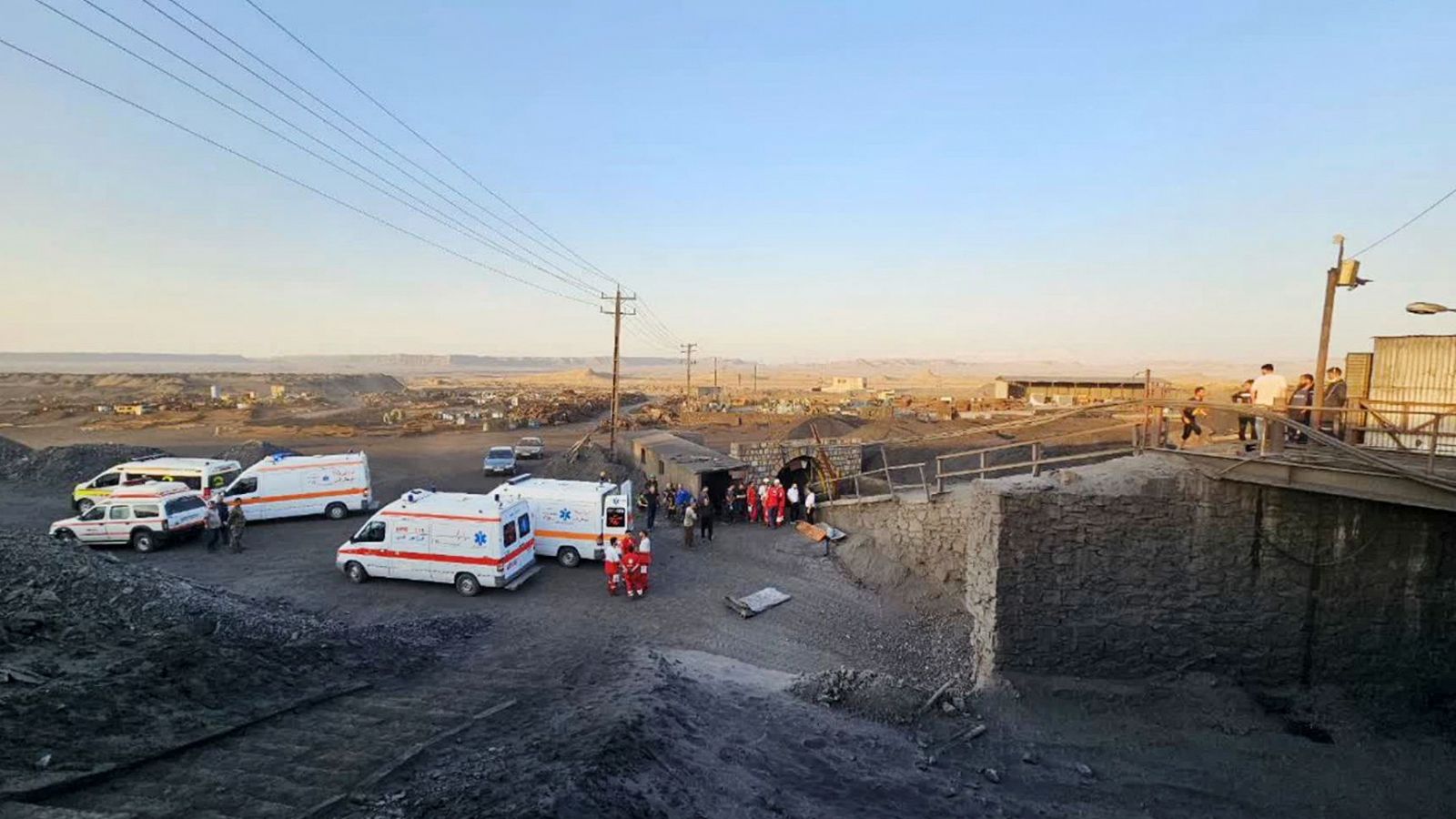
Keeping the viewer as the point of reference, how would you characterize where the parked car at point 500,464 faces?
facing the viewer

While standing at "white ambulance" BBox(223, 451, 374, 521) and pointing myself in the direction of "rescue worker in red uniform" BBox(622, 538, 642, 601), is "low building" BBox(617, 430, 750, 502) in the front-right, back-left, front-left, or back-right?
front-left

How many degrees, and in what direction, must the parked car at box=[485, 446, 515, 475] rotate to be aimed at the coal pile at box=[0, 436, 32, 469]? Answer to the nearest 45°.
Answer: approximately 90° to its right

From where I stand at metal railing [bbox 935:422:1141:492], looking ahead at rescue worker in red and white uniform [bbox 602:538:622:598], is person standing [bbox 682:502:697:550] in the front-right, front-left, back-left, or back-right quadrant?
front-right

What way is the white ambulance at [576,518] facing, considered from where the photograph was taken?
facing away from the viewer and to the left of the viewer

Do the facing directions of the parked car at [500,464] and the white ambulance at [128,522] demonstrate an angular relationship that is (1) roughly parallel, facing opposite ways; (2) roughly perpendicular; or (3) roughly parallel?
roughly perpendicular

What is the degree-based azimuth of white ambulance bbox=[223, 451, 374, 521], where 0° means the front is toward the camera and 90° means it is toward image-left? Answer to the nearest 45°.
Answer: approximately 90°

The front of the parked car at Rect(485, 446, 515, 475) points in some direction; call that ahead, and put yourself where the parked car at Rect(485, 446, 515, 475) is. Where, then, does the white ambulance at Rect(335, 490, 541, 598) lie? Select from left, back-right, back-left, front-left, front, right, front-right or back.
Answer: front

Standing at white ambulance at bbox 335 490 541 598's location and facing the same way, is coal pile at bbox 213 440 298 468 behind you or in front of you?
in front

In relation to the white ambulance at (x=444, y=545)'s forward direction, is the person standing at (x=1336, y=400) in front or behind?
behind

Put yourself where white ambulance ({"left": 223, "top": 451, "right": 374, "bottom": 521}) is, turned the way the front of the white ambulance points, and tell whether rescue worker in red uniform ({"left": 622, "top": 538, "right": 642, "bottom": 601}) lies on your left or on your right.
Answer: on your left

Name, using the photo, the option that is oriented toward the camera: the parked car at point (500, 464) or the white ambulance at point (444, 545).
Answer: the parked car

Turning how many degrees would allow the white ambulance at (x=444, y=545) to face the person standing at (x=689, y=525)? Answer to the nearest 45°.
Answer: approximately 135° to its right

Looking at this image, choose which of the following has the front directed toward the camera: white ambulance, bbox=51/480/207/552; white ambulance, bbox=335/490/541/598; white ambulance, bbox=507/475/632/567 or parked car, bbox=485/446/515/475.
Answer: the parked car

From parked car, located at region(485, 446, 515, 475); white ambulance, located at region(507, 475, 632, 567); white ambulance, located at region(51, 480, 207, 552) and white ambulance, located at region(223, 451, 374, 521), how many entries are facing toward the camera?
1
